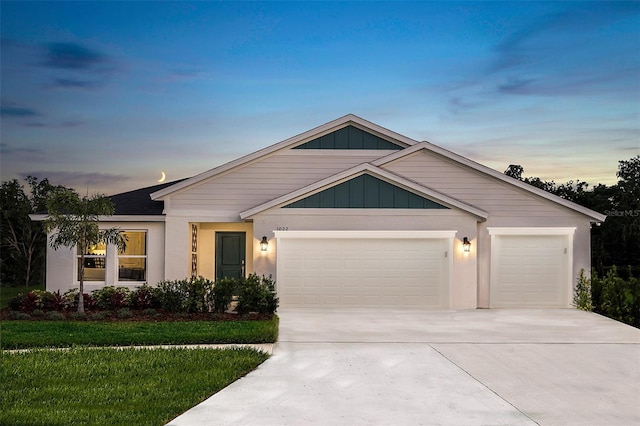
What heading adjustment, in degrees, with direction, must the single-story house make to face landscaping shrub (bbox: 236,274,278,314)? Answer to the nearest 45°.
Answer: approximately 45° to its right

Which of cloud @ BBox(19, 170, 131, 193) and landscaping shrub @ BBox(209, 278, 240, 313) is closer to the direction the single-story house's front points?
the landscaping shrub

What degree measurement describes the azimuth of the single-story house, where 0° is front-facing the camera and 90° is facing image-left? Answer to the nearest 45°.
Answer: approximately 0°

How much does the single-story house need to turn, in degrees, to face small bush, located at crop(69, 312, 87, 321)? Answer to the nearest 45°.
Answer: approximately 45° to its right

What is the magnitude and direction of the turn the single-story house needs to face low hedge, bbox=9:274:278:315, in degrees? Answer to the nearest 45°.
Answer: approximately 45° to its right

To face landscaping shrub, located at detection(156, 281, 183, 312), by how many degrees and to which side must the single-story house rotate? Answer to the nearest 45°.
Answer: approximately 45° to its right
